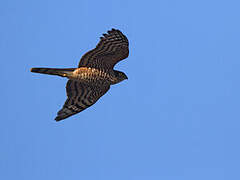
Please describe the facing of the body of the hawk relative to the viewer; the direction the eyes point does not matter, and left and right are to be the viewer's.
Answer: facing to the right of the viewer
